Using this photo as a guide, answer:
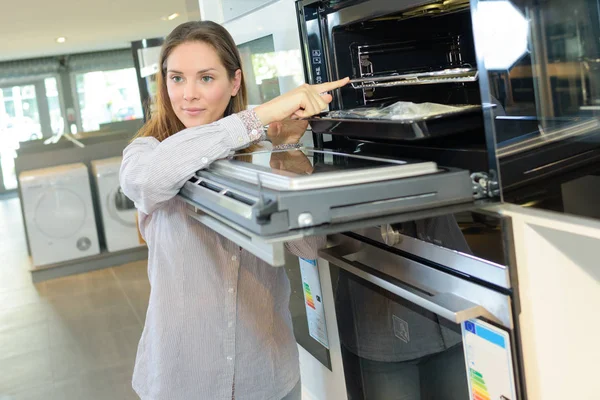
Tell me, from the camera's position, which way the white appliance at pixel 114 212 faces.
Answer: facing the viewer

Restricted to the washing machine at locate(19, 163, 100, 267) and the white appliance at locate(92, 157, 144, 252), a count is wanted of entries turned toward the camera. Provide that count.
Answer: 2

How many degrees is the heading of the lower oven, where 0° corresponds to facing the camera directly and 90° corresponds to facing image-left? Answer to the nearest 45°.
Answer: approximately 45°

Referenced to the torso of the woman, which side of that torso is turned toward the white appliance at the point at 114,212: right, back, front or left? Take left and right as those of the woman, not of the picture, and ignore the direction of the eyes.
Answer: back

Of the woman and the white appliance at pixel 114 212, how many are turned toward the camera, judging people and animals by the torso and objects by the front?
2

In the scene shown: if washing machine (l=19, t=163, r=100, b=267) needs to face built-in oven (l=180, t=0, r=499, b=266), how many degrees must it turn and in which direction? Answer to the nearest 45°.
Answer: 0° — it already faces it

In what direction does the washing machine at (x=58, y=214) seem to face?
toward the camera

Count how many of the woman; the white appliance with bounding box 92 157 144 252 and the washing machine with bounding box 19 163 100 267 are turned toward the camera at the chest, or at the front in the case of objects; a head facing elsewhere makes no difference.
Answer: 3

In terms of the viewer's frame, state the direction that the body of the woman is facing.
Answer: toward the camera

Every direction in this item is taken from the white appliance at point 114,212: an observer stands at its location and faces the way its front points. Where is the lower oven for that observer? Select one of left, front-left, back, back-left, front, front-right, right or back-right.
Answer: front
